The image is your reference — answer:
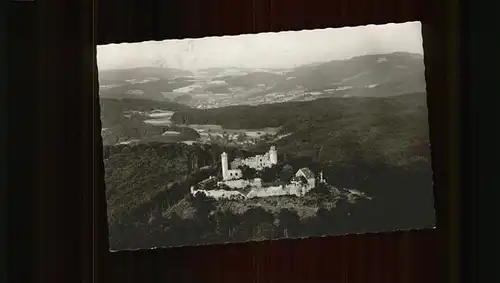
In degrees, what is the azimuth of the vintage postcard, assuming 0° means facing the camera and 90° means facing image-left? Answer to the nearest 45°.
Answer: approximately 0°
